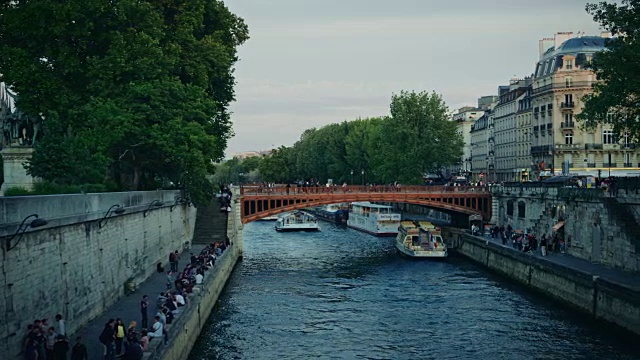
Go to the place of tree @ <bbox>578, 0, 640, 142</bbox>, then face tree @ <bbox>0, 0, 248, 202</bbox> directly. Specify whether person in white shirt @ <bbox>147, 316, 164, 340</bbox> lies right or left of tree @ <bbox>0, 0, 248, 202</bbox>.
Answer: left

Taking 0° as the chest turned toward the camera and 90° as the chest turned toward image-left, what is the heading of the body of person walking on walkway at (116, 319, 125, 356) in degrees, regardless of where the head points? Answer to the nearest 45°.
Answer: approximately 0°
